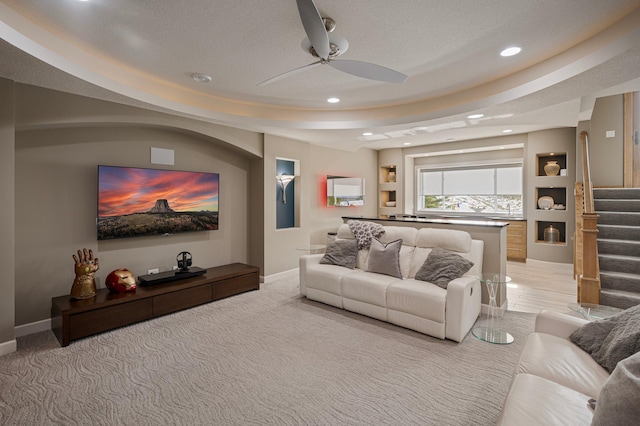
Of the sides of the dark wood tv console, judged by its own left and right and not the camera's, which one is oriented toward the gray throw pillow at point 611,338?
front

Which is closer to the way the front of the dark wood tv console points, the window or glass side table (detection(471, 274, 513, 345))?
the glass side table

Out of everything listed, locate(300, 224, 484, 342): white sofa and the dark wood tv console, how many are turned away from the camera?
0

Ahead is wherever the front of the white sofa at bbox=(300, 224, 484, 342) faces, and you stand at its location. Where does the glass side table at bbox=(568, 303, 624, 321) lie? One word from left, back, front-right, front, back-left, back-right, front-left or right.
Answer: left

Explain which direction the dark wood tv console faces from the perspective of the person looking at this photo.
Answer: facing the viewer and to the right of the viewer

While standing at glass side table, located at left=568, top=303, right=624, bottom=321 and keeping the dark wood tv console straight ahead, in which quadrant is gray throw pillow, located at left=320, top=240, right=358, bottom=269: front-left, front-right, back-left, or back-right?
front-right

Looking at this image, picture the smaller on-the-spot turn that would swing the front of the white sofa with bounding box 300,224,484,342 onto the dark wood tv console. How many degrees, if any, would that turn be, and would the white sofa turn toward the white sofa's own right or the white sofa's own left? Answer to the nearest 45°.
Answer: approximately 45° to the white sofa's own right

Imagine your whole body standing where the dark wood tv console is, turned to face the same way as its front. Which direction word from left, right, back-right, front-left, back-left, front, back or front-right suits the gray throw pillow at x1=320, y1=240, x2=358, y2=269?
front-left

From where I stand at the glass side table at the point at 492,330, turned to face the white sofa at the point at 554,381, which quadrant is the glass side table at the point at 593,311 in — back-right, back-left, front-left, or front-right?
front-left

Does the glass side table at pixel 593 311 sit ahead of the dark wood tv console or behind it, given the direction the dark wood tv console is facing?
ahead

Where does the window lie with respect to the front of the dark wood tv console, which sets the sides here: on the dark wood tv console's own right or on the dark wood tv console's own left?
on the dark wood tv console's own left

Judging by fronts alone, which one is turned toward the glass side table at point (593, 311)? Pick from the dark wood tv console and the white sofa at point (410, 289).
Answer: the dark wood tv console

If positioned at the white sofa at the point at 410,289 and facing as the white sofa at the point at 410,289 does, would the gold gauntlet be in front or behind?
in front

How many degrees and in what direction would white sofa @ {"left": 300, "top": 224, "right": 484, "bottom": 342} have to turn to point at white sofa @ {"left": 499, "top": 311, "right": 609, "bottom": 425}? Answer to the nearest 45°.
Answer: approximately 45° to its left

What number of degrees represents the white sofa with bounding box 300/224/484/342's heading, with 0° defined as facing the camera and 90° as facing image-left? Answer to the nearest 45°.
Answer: approximately 45°

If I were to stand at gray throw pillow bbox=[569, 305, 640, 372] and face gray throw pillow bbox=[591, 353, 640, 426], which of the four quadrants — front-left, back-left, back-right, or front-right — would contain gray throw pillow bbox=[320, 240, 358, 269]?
back-right

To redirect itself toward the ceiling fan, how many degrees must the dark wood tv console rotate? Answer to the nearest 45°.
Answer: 0° — it already faces it
